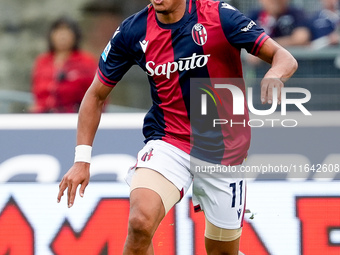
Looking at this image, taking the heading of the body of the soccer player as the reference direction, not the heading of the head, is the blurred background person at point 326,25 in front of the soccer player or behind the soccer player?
behind

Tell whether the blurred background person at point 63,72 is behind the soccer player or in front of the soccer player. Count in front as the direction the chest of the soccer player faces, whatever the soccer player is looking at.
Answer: behind

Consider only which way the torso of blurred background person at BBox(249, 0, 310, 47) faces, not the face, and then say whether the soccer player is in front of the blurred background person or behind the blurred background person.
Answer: in front

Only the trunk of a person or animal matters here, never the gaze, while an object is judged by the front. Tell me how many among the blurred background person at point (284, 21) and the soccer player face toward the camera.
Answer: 2

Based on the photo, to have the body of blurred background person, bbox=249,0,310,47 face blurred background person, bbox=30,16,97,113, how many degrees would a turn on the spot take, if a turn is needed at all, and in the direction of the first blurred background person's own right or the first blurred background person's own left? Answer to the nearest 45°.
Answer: approximately 90° to the first blurred background person's own right

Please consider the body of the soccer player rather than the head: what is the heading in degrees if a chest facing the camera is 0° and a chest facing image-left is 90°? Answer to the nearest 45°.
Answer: approximately 0°

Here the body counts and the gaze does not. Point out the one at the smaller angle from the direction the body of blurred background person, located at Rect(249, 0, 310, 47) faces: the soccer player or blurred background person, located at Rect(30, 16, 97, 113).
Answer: the soccer player

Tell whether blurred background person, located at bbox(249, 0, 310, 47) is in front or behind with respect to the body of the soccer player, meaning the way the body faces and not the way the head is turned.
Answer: behind
